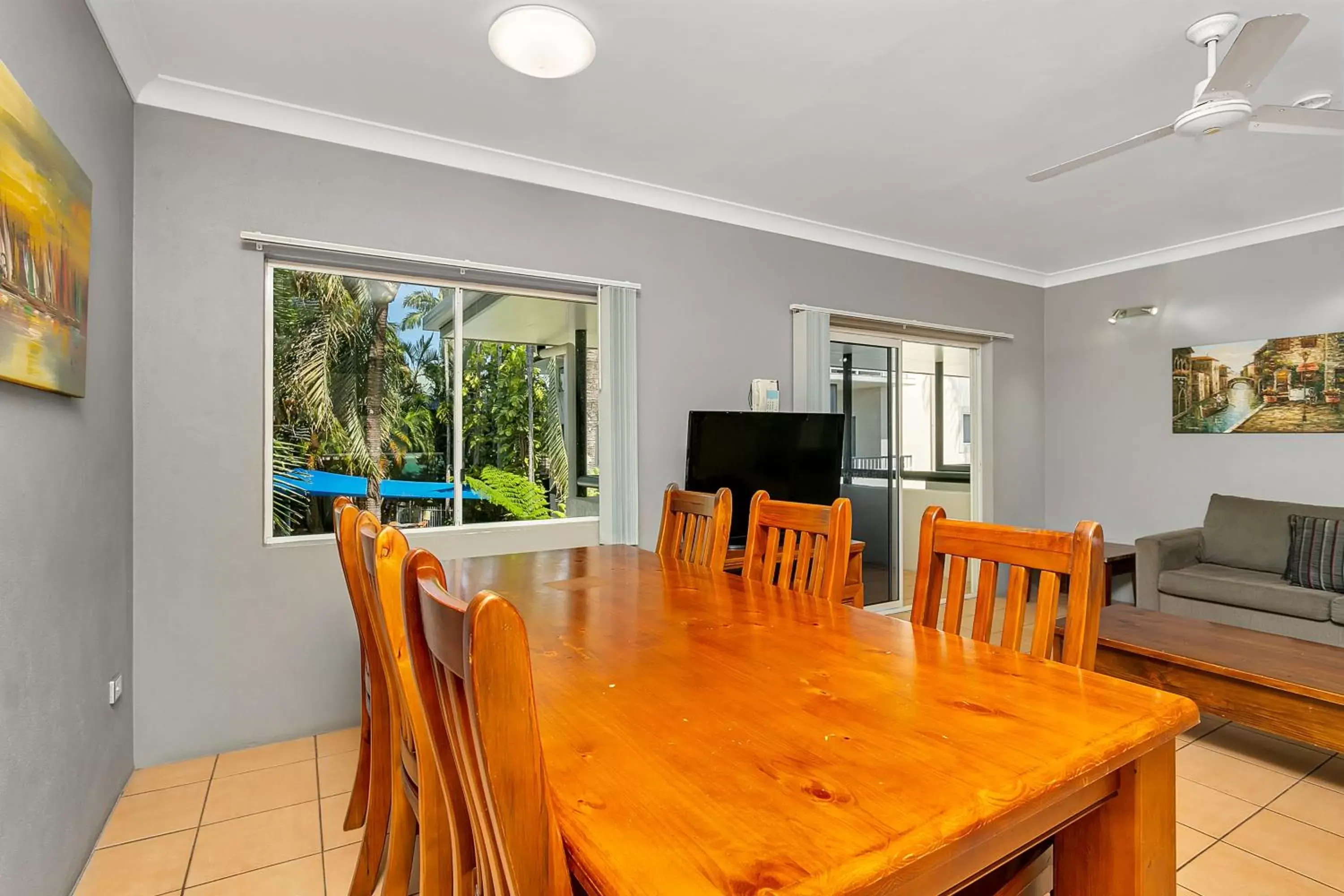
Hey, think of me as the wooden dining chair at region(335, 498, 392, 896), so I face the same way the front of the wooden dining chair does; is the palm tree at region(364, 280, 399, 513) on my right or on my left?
on my left

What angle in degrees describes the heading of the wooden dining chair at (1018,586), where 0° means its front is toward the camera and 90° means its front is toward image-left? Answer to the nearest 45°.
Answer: approximately 45°

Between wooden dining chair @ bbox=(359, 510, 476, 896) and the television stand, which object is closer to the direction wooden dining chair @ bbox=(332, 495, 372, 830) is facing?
the television stand

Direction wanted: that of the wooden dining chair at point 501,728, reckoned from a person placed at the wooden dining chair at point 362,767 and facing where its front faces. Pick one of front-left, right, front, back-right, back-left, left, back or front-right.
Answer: right

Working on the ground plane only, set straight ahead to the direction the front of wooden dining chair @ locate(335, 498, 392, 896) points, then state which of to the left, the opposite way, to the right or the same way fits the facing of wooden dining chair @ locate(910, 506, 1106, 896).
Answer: the opposite way

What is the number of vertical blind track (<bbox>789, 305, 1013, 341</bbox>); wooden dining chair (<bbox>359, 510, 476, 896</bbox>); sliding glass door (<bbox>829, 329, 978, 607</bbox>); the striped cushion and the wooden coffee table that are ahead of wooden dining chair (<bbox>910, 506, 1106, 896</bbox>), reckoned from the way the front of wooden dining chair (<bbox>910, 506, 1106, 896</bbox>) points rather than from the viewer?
1

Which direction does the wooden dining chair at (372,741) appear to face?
to the viewer's right

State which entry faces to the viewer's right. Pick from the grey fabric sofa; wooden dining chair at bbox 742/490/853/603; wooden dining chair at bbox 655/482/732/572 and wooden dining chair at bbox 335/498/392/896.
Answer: wooden dining chair at bbox 335/498/392/896

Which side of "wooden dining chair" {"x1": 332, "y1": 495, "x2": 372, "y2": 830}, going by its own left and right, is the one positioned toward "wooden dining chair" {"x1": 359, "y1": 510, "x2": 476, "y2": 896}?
right

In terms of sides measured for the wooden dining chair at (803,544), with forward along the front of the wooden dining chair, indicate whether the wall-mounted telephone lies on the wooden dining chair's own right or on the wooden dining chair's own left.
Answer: on the wooden dining chair's own right

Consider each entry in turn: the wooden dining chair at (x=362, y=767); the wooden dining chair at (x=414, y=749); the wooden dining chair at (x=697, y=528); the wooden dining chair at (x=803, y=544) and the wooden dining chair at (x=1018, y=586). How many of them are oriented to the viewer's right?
2

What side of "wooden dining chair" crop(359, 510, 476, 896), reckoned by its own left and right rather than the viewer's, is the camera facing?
right

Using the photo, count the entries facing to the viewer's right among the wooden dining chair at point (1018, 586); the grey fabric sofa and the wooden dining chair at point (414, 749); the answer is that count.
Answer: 1

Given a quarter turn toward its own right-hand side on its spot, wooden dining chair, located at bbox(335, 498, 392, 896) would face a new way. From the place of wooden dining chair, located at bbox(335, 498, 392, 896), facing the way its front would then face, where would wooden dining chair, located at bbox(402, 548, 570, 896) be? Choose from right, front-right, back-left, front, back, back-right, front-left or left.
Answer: front

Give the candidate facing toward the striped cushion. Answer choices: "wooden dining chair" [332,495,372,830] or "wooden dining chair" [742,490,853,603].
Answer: "wooden dining chair" [332,495,372,830]

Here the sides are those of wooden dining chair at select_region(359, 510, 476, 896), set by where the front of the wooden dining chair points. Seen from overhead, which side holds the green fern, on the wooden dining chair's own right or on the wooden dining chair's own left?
on the wooden dining chair's own left

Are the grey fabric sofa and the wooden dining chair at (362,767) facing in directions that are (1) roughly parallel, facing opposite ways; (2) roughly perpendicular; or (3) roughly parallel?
roughly parallel, facing opposite ways

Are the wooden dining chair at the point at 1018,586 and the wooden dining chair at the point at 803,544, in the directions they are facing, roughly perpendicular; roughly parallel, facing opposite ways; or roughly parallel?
roughly parallel

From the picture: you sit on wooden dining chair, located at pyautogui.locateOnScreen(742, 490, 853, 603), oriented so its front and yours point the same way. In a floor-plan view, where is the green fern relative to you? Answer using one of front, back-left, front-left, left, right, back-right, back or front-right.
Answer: right

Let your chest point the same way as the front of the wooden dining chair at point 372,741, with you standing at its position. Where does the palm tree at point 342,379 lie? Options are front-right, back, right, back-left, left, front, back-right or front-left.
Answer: left

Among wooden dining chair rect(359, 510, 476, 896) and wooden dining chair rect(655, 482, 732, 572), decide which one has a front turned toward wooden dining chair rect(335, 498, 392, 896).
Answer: wooden dining chair rect(655, 482, 732, 572)
